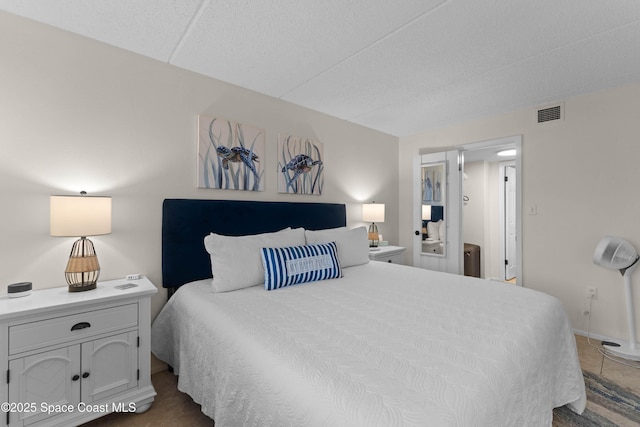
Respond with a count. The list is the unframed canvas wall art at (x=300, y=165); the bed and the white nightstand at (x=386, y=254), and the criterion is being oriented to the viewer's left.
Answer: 0

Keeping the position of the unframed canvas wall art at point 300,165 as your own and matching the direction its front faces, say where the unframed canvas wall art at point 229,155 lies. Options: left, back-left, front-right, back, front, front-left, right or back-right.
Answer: right

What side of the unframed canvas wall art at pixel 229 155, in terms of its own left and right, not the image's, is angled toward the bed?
front

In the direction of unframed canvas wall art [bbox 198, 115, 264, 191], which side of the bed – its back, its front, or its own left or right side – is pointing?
back

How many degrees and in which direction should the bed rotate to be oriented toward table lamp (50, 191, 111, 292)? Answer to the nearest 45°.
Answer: approximately 135° to its right

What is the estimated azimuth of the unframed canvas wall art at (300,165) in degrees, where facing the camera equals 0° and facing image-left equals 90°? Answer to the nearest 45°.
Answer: approximately 315°

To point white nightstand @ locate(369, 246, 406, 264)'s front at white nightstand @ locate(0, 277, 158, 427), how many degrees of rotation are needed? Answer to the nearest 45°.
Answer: approximately 90° to its right

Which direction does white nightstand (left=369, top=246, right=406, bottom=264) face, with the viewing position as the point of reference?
facing the viewer and to the right of the viewer

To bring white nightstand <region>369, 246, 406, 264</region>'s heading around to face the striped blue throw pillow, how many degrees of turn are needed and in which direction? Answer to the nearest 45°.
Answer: approximately 90° to its right

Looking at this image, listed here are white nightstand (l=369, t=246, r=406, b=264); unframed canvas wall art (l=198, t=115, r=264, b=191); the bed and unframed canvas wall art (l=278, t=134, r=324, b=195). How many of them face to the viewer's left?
0

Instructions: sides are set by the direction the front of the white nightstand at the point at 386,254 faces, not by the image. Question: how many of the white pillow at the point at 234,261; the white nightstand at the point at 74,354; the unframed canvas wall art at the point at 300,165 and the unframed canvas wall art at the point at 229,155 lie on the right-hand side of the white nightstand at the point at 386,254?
4

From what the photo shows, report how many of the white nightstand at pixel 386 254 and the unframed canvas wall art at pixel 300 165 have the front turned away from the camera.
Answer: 0

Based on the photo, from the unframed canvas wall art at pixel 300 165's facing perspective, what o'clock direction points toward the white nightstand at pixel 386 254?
The white nightstand is roughly at 10 o'clock from the unframed canvas wall art.
